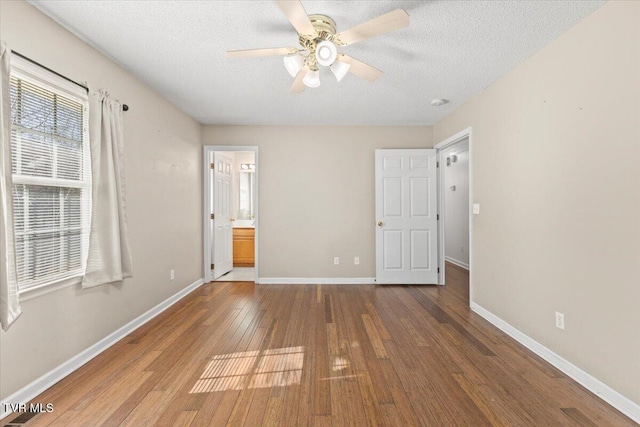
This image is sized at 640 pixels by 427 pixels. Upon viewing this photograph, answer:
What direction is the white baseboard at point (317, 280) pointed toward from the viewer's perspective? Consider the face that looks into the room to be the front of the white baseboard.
toward the camera

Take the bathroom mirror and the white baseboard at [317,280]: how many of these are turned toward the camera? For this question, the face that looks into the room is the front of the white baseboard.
2

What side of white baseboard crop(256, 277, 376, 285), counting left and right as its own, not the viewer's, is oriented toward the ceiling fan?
front

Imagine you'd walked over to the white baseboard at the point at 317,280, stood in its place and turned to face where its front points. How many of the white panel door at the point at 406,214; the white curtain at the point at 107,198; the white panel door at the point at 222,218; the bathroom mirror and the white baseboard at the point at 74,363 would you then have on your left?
1

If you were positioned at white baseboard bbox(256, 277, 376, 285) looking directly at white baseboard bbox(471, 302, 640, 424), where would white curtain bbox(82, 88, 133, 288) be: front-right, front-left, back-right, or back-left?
front-right

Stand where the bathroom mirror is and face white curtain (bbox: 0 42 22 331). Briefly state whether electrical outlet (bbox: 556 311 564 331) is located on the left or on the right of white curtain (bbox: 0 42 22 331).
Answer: left

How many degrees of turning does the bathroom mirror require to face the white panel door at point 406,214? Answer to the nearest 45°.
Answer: approximately 45° to its left

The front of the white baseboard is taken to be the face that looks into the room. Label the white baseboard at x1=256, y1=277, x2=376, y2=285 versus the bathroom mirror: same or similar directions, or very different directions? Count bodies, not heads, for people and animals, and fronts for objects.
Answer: same or similar directions

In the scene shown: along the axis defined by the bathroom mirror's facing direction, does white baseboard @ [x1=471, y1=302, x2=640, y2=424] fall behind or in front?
in front

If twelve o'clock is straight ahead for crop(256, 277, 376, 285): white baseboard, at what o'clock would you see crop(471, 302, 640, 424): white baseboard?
crop(471, 302, 640, 424): white baseboard is roughly at 11 o'clock from crop(256, 277, 376, 285): white baseboard.

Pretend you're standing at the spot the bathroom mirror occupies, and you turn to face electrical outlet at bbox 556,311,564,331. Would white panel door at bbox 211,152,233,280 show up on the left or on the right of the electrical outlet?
right

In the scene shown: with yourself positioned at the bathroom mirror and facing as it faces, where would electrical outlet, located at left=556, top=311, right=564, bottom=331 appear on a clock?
The electrical outlet is roughly at 11 o'clock from the bathroom mirror.
